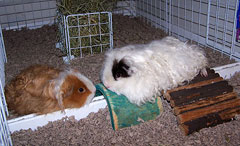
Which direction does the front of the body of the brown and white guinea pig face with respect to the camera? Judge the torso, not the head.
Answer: to the viewer's right

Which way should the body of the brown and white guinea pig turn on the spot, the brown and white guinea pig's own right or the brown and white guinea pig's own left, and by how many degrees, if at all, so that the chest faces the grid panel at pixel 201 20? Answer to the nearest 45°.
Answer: approximately 45° to the brown and white guinea pig's own left

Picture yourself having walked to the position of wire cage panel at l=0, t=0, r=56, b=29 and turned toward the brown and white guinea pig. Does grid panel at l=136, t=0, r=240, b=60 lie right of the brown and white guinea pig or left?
left

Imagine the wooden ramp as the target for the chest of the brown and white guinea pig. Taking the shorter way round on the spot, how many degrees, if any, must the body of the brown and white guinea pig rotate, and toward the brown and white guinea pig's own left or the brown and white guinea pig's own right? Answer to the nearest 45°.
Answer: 0° — it already faces it

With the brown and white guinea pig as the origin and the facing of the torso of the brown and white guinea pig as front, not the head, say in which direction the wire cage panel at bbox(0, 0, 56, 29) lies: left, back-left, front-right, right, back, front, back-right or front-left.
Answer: left

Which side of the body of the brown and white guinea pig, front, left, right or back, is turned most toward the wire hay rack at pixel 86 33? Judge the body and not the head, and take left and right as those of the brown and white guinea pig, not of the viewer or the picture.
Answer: left

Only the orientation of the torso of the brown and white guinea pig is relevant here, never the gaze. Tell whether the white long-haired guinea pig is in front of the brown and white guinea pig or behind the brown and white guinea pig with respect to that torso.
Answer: in front
